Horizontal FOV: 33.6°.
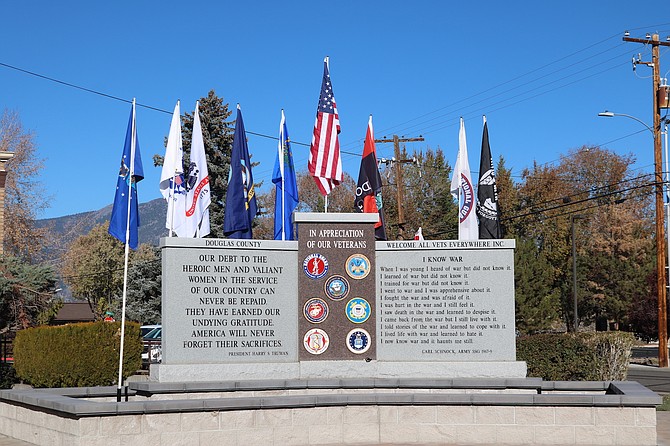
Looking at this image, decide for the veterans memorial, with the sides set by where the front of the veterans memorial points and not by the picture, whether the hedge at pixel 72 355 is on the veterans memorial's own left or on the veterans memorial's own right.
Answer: on the veterans memorial's own right

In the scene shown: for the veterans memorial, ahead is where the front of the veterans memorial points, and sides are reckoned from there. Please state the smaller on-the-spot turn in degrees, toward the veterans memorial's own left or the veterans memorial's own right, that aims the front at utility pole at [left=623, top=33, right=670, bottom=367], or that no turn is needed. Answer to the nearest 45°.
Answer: approximately 135° to the veterans memorial's own left

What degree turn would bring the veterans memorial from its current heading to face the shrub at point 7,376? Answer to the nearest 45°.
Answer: approximately 135° to its right

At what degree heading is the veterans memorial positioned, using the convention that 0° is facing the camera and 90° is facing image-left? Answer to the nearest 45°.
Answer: approximately 0°

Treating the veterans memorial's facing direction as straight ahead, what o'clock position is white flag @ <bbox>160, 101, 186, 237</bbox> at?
The white flag is roughly at 4 o'clock from the veterans memorial.

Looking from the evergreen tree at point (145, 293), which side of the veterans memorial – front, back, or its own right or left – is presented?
back

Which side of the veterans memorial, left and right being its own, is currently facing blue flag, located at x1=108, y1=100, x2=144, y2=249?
right

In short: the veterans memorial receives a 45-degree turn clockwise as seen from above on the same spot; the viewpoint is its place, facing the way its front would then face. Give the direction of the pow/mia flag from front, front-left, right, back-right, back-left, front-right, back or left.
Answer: back
